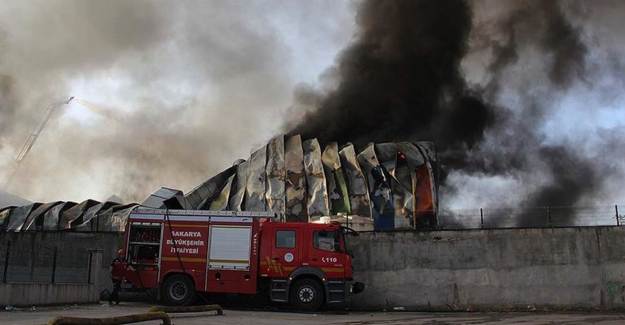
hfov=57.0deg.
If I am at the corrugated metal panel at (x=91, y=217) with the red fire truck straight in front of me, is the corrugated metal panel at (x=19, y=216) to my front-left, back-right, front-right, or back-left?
back-right

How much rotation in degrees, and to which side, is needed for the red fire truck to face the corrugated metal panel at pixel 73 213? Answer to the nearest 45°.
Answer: approximately 135° to its left

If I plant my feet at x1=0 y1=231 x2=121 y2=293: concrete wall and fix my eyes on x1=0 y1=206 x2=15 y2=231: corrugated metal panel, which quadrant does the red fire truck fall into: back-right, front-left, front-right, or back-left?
back-right

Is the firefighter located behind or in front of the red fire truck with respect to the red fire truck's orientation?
behind

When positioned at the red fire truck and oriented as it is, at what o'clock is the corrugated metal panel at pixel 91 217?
The corrugated metal panel is roughly at 8 o'clock from the red fire truck.

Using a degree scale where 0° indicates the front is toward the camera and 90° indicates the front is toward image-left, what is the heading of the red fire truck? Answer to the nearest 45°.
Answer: approximately 270°

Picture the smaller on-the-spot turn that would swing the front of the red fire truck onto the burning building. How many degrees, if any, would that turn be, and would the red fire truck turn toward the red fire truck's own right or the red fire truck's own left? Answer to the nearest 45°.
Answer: approximately 45° to the red fire truck's own left
